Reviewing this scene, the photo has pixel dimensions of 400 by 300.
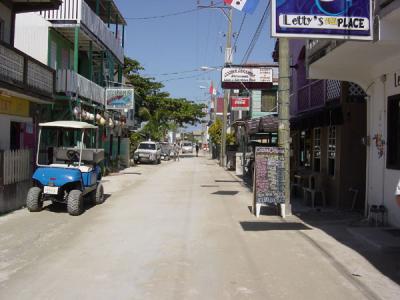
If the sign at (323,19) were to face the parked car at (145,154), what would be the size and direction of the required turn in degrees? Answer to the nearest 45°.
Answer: approximately 135° to its right

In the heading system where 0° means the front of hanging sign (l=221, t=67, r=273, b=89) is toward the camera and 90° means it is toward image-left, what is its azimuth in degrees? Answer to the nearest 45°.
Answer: approximately 0°

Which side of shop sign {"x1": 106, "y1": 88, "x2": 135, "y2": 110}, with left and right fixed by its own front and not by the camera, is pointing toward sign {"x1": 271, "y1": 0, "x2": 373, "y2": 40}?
front

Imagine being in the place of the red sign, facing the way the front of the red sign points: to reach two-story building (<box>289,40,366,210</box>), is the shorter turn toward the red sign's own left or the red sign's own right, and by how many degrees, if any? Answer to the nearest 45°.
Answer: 0° — it already faces it

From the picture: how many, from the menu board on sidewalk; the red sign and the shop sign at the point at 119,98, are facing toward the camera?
3

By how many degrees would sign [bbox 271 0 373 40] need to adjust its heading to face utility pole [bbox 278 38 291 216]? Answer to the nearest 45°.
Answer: approximately 180°

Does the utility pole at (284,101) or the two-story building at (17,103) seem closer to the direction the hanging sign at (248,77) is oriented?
the utility pole

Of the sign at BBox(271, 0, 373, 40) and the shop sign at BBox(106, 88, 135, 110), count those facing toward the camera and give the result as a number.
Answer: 2

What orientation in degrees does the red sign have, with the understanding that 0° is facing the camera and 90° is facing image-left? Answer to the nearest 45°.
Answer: approximately 0°
